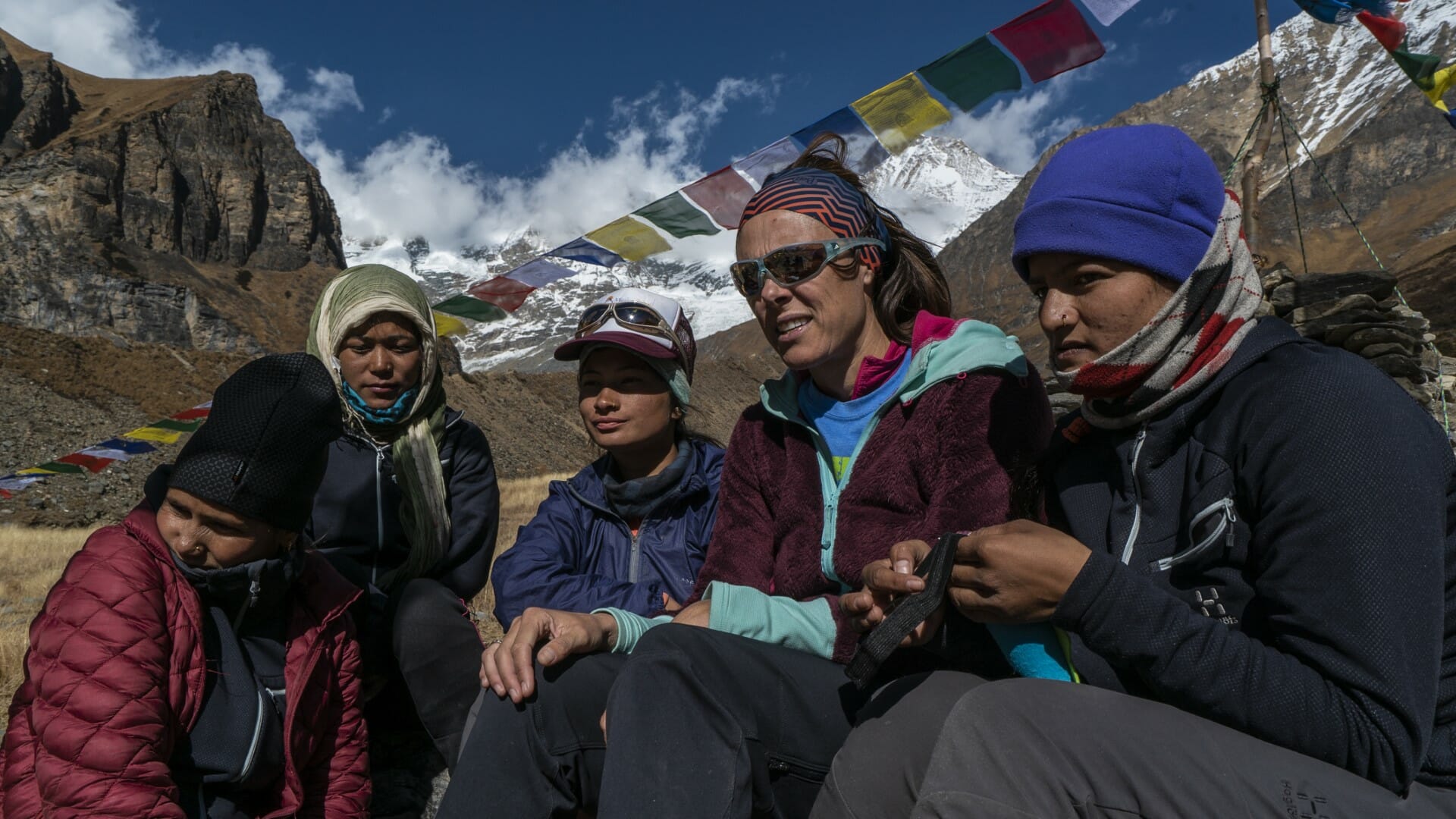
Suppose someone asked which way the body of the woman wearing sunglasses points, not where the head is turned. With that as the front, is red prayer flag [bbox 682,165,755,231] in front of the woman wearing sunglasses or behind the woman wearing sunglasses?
behind

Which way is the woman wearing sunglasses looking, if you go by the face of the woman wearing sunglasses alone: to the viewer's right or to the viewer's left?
to the viewer's left

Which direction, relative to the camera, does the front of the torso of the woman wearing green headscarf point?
toward the camera

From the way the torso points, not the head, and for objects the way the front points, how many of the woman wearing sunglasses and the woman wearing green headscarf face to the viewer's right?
0

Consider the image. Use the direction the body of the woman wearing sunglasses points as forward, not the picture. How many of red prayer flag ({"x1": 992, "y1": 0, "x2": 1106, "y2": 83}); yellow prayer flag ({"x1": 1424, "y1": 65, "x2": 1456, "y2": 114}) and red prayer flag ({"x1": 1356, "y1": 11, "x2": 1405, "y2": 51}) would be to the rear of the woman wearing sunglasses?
3

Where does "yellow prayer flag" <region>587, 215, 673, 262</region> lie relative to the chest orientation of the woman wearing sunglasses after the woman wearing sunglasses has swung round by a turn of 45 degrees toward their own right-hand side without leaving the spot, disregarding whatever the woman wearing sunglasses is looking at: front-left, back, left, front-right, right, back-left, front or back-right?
right

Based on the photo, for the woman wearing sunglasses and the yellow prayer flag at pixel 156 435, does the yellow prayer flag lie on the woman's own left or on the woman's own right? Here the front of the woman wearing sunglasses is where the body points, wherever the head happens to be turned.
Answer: on the woman's own right

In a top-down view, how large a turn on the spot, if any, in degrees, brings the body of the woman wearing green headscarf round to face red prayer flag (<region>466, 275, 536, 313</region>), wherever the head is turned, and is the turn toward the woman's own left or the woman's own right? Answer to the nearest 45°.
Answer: approximately 180°

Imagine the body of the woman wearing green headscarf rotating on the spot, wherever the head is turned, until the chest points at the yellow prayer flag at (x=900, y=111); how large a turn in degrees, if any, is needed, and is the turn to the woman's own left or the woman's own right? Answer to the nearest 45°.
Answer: approximately 135° to the woman's own left

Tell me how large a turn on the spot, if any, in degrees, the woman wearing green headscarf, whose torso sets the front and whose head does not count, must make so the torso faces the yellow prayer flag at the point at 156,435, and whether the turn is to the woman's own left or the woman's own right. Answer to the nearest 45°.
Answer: approximately 180°

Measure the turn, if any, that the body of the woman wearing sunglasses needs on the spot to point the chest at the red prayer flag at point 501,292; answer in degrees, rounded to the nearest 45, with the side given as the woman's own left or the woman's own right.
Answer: approximately 135° to the woman's own right

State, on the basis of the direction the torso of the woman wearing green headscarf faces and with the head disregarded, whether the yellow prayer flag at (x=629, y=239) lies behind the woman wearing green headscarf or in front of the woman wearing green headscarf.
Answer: behind

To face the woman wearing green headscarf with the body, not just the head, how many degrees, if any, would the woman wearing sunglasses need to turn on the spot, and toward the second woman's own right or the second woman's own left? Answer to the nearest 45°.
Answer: approximately 90° to the second woman's own right
